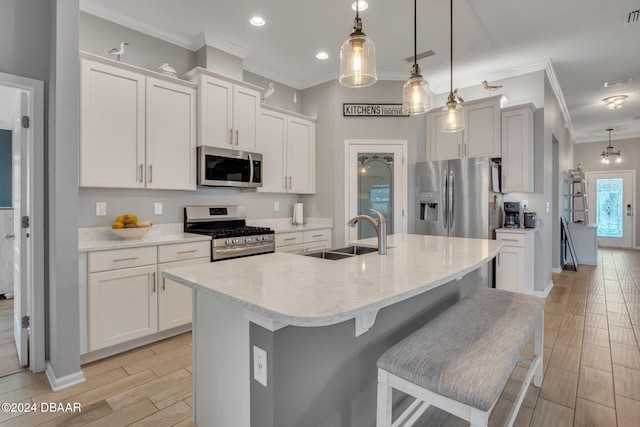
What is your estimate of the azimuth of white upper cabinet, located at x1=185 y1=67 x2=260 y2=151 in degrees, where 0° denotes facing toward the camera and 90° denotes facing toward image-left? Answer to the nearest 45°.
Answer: approximately 315°

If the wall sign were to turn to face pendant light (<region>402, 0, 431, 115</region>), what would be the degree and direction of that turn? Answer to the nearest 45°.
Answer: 0° — it already faces it

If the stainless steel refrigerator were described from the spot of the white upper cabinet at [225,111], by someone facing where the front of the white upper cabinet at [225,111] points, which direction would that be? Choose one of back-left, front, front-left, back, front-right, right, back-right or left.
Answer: front-left

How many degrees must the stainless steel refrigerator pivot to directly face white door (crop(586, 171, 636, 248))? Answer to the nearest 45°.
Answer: approximately 135° to its left

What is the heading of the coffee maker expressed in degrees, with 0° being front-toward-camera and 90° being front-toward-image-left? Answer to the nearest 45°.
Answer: approximately 0°

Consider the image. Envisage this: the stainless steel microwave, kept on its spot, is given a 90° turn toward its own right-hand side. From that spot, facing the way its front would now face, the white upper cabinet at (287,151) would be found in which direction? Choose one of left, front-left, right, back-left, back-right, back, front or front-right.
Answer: back

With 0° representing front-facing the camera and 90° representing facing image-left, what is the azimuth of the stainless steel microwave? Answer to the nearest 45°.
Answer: approximately 315°

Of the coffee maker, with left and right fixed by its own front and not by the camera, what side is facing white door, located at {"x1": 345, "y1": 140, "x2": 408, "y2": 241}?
right

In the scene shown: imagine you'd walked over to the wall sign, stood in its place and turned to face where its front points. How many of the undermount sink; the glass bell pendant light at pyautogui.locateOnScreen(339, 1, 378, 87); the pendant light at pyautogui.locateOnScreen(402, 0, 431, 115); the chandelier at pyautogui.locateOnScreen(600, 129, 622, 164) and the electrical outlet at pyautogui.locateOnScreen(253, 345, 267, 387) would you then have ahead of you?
4

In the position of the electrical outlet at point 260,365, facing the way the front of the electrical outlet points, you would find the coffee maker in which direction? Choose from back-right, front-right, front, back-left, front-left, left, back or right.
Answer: back

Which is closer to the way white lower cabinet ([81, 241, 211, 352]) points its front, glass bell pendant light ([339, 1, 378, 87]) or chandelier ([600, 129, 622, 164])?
the glass bell pendant light

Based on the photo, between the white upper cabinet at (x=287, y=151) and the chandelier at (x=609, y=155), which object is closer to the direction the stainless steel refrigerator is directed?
the white upper cabinet

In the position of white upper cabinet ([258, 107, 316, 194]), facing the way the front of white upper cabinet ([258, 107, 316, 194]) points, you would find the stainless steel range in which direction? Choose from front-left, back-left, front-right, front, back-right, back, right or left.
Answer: right

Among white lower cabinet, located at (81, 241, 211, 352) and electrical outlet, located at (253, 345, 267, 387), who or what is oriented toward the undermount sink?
the white lower cabinet
